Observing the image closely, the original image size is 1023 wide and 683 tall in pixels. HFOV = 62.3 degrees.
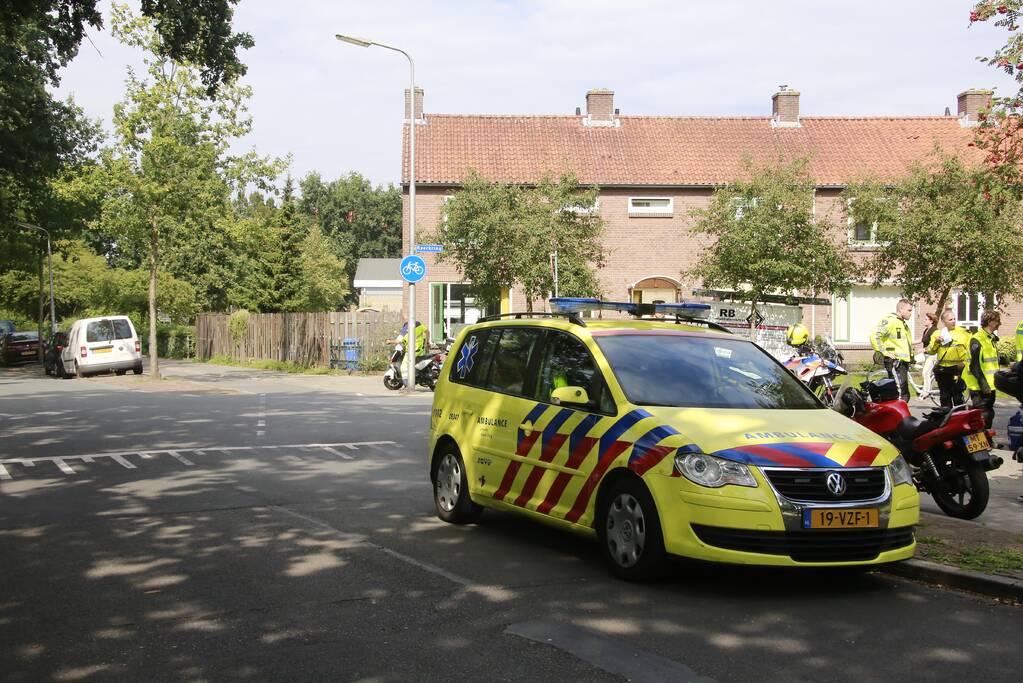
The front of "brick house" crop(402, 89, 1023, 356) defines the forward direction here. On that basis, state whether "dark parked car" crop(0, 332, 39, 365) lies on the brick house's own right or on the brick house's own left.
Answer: on the brick house's own right

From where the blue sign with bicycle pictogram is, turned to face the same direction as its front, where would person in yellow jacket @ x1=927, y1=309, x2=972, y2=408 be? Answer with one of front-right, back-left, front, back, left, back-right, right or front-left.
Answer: front-left

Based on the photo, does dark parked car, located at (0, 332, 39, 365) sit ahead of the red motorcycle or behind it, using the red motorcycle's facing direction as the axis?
ahead

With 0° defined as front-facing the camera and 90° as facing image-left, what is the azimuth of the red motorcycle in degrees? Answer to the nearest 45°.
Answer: approximately 135°

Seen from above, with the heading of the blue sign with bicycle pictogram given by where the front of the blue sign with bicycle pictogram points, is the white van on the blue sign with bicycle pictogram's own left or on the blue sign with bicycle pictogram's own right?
on the blue sign with bicycle pictogram's own right

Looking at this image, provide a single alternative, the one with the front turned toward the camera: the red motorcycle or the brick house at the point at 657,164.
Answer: the brick house

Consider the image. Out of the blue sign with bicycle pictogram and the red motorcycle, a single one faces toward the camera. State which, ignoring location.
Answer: the blue sign with bicycle pictogram

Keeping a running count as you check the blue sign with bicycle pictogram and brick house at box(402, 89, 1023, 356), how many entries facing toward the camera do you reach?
2

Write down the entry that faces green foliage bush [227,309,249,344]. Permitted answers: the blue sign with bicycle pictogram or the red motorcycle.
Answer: the red motorcycle

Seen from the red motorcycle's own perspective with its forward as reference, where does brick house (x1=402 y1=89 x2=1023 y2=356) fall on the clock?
The brick house is roughly at 1 o'clock from the red motorcycle.

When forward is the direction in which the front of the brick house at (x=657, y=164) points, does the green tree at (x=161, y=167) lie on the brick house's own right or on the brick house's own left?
on the brick house's own right

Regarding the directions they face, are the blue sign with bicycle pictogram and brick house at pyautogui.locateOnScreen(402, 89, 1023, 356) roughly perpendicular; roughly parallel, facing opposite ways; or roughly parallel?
roughly parallel

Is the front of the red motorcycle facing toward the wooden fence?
yes

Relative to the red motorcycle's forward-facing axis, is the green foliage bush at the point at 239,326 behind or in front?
in front

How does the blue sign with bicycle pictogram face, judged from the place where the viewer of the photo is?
facing the viewer

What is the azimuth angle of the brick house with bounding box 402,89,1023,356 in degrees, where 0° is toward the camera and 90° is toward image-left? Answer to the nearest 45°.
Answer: approximately 0°
